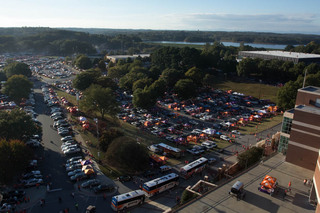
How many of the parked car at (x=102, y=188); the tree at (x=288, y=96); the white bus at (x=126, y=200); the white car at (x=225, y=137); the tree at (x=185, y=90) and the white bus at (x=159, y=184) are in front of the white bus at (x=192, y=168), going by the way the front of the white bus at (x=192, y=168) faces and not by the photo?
3

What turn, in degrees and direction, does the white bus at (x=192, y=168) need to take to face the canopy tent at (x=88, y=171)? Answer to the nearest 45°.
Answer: approximately 45° to its right

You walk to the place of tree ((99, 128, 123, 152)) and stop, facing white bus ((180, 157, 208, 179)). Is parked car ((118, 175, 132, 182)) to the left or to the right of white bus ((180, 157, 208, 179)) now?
right

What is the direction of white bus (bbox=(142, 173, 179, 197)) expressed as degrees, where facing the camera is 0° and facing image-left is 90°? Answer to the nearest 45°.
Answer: approximately 45°

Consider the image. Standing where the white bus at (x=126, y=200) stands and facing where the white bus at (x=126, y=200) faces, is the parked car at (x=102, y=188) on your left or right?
on your right
